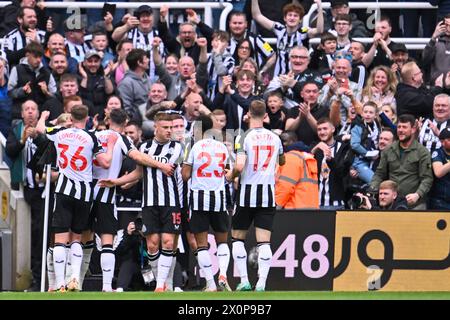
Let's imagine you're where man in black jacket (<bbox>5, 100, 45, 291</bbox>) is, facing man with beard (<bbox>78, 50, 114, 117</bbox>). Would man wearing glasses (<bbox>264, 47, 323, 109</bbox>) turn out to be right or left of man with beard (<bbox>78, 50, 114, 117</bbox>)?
right

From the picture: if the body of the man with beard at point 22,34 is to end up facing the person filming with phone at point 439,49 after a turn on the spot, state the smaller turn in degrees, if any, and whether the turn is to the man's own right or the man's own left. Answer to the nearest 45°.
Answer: approximately 45° to the man's own left

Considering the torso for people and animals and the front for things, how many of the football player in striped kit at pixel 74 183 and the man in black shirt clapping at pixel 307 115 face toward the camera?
1

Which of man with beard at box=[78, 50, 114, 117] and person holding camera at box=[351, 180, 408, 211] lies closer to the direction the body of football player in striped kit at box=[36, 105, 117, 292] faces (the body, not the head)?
the man with beard

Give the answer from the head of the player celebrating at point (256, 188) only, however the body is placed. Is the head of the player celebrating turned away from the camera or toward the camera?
away from the camera

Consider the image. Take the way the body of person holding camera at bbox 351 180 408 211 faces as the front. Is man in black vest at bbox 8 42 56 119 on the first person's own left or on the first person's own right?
on the first person's own right

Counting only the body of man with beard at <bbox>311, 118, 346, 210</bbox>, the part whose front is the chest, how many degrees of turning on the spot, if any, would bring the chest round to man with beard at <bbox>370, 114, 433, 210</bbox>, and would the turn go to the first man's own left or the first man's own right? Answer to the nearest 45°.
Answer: approximately 135° to the first man's own left
